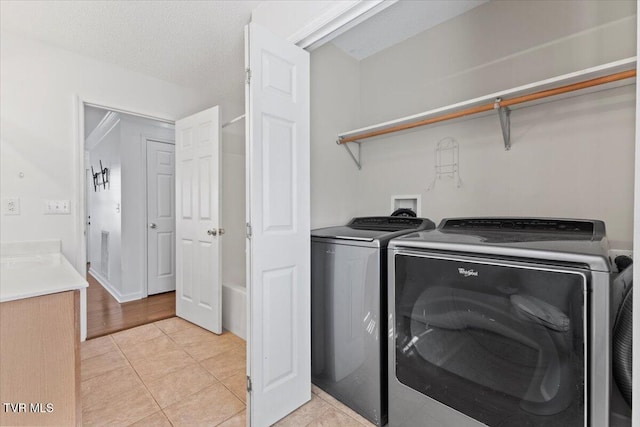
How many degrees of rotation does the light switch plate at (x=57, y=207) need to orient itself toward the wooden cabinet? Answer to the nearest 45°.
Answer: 0° — it already faces it

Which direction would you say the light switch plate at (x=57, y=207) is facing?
toward the camera

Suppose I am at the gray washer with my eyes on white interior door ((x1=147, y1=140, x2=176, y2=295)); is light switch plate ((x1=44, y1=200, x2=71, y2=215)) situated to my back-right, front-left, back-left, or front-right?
front-left

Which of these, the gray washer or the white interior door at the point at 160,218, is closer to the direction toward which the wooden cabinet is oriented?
the gray washer

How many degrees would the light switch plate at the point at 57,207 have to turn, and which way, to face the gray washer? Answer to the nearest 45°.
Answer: approximately 45° to its left

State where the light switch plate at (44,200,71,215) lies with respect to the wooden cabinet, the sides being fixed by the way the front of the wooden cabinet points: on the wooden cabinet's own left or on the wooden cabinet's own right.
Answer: on the wooden cabinet's own left

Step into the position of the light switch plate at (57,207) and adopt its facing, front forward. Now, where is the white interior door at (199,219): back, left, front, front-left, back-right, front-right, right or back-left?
left

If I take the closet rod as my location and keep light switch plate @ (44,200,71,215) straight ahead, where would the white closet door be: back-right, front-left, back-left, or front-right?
front-left
